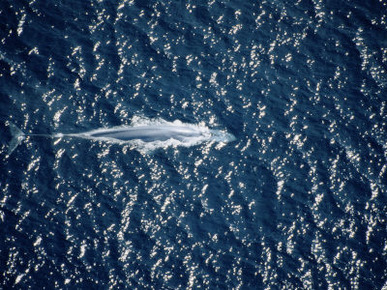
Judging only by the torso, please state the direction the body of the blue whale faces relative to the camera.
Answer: to the viewer's right
